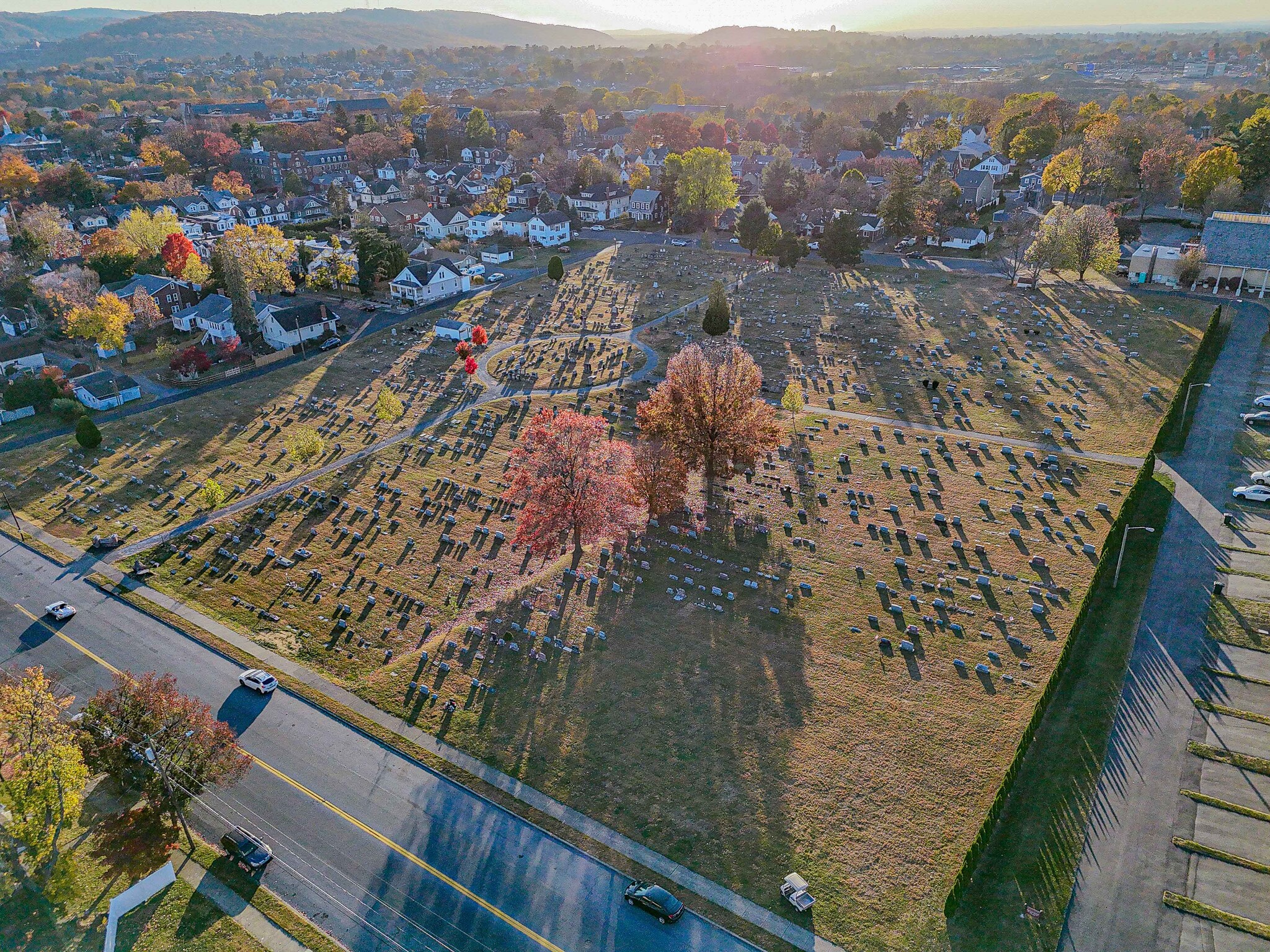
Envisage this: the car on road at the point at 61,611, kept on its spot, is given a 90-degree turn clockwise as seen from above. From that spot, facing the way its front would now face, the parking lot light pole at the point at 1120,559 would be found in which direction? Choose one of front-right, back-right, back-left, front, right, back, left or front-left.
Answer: right

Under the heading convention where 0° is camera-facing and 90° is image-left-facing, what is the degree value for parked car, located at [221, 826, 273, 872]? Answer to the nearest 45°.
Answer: approximately 315°

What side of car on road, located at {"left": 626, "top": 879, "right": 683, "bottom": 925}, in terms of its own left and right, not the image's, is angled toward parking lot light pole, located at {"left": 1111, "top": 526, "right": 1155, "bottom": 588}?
right

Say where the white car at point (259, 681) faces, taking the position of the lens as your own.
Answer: facing away from the viewer and to the left of the viewer

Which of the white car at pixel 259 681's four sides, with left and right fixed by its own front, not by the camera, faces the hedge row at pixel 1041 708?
back

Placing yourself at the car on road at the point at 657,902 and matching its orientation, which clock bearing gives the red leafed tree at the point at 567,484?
The red leafed tree is roughly at 1 o'clock from the car on road.

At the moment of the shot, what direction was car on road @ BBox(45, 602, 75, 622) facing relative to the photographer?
facing away from the viewer and to the left of the viewer

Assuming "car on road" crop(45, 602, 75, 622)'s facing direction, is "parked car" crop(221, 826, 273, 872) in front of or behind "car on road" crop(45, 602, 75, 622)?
behind

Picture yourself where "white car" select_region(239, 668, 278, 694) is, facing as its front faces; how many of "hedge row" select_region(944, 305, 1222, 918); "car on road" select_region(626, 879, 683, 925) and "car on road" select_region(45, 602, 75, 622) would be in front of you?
1

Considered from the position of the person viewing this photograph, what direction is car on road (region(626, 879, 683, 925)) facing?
facing away from the viewer and to the left of the viewer

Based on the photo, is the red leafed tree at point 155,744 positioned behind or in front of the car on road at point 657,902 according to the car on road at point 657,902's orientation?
in front

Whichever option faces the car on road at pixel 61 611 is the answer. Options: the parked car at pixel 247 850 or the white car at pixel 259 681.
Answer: the white car

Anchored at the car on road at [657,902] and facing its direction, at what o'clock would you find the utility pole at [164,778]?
The utility pole is roughly at 11 o'clock from the car on road.

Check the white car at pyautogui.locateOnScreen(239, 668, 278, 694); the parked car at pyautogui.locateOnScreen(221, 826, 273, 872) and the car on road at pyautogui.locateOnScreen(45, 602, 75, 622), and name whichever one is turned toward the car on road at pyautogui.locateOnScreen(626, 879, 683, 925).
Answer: the parked car

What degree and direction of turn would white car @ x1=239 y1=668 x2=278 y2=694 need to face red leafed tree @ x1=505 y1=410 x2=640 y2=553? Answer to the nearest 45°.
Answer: approximately 135° to its right

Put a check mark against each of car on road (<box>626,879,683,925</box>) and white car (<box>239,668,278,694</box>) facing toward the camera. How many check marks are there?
0
